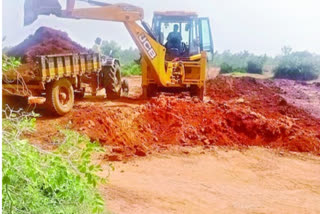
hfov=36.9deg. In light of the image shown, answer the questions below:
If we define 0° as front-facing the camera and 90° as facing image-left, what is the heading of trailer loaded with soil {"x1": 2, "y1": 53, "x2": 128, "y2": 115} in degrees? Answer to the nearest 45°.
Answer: approximately 225°

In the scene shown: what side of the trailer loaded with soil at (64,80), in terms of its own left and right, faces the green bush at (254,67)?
front

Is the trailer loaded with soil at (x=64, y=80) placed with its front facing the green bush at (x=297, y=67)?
yes

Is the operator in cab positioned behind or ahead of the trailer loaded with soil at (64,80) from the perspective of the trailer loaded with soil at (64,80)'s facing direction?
ahead

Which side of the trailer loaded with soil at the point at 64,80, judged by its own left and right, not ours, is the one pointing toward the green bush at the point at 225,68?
front
